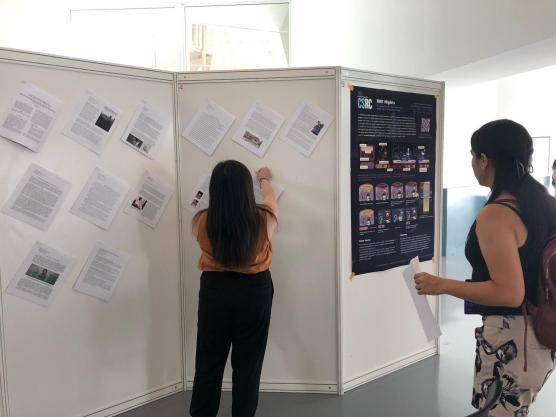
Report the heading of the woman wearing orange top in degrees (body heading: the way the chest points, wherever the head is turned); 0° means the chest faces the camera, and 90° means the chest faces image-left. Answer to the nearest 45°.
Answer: approximately 180°

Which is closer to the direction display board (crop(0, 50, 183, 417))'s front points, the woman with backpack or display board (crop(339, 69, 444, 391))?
the woman with backpack

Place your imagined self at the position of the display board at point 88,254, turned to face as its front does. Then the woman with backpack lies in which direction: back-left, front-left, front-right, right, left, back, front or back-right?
front

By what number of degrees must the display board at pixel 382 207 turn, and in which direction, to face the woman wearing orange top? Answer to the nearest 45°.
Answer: approximately 90° to its right

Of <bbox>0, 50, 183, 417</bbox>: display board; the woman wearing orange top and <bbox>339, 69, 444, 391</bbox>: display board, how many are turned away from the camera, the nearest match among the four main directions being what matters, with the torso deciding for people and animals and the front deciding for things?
1

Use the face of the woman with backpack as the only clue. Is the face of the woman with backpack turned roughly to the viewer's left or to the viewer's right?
to the viewer's left

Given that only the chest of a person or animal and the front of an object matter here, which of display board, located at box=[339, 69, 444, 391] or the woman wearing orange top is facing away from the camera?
the woman wearing orange top

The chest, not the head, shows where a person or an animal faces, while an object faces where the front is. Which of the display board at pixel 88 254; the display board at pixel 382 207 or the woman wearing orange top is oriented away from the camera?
the woman wearing orange top

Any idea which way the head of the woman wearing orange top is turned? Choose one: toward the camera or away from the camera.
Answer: away from the camera

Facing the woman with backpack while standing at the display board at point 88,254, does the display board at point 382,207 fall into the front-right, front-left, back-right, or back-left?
front-left

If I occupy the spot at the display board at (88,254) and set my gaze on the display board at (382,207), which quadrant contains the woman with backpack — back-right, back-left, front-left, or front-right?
front-right

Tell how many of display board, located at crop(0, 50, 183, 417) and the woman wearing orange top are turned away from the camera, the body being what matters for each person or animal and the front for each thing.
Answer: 1

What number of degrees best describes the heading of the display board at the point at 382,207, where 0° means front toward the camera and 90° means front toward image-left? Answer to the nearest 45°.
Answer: approximately 315°

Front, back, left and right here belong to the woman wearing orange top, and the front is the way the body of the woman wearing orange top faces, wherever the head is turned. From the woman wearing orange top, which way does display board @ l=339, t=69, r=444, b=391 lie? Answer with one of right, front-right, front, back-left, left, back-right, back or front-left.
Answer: front-right

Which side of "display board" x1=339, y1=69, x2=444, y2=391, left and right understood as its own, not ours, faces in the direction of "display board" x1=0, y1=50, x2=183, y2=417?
right

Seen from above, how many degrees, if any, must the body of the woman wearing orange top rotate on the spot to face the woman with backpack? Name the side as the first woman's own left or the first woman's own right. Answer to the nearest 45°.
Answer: approximately 135° to the first woman's own right
